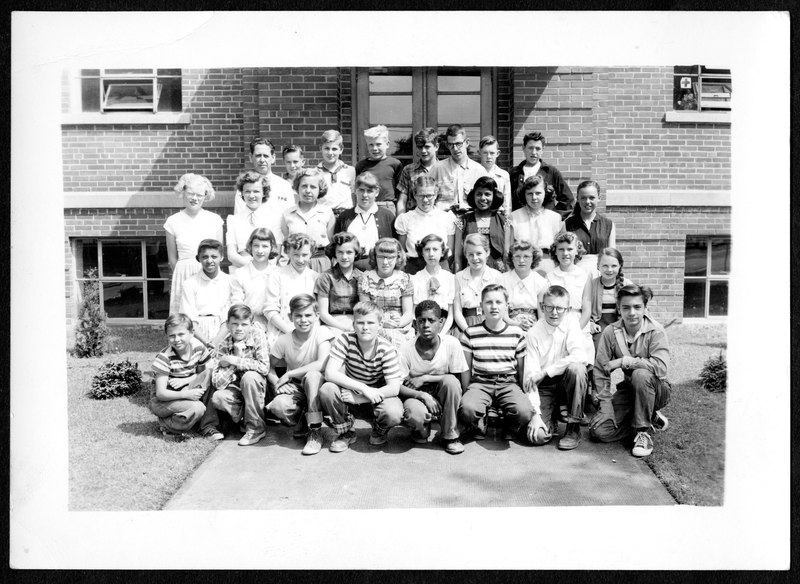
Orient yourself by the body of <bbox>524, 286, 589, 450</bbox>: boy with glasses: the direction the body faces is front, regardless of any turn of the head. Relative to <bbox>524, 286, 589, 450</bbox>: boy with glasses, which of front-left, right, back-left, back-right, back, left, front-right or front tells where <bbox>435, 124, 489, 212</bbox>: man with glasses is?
back-right

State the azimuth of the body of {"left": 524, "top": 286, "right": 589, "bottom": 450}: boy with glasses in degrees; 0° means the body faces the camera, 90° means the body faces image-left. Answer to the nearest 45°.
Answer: approximately 0°

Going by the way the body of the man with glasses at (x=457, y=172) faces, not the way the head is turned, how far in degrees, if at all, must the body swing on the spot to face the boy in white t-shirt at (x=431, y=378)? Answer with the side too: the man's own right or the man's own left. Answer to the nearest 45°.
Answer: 0° — they already face them

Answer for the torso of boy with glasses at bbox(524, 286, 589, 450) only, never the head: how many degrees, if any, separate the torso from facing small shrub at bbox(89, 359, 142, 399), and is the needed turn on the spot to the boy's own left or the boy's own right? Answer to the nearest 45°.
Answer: approximately 90° to the boy's own right

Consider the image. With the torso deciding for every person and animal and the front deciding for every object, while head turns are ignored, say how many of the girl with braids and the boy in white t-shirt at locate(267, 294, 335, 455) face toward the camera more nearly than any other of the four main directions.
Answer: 2

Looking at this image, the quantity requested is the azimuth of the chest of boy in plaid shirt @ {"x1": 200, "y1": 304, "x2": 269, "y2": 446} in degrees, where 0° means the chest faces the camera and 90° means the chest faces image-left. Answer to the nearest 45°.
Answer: approximately 0°
